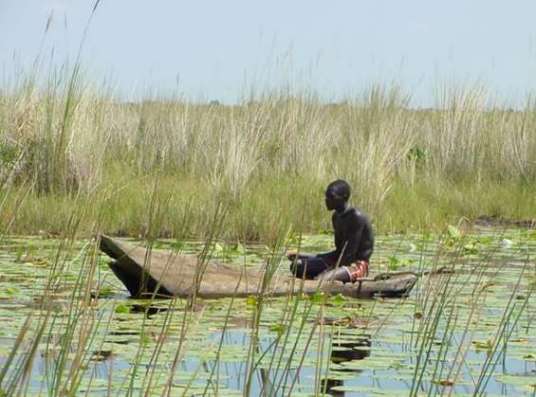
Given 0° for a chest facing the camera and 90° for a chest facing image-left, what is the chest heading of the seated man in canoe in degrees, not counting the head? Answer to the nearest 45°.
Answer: approximately 90°
